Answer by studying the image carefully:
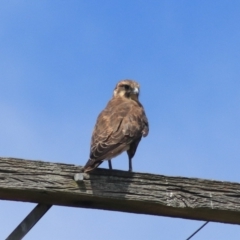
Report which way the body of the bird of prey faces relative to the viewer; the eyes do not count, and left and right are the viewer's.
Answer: facing away from the viewer and to the right of the viewer

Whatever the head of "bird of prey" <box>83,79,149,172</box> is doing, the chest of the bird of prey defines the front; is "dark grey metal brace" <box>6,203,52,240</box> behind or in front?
behind
